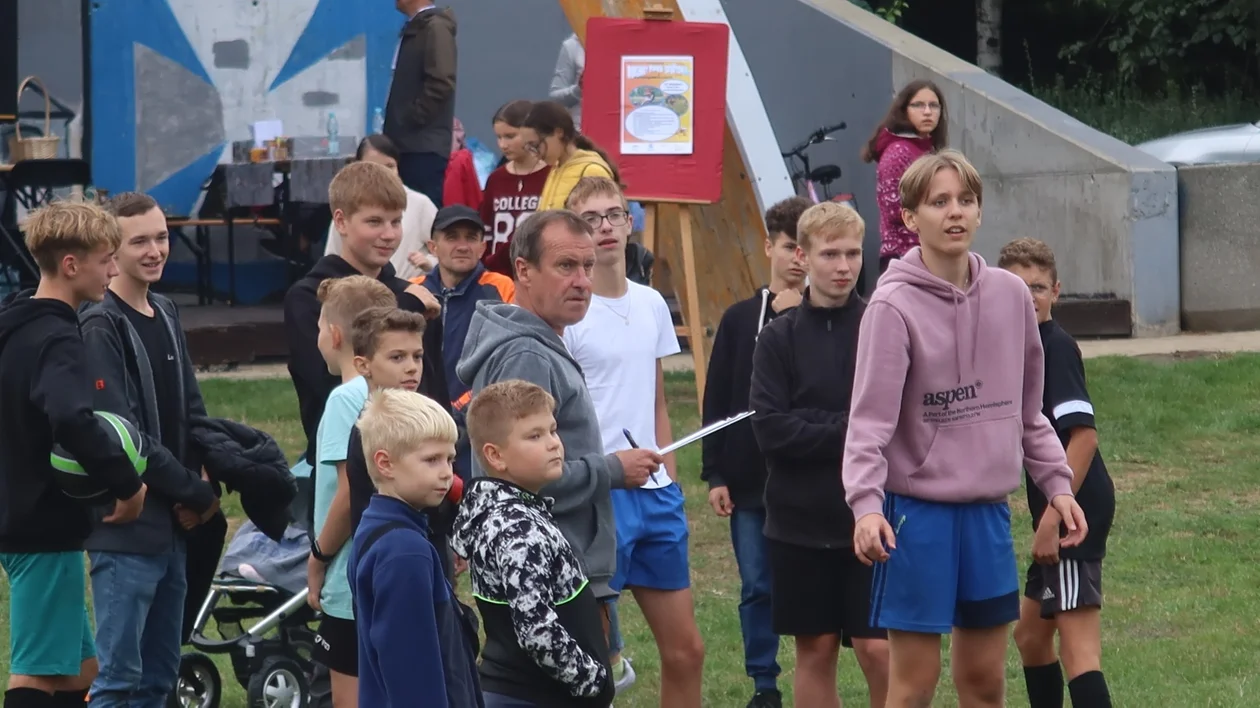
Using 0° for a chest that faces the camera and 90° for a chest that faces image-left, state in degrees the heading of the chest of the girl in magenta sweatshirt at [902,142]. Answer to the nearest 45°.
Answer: approximately 315°

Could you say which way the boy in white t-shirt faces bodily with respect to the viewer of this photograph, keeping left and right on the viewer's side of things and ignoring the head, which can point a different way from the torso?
facing the viewer

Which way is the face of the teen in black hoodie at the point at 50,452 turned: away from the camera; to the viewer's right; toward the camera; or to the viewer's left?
to the viewer's right

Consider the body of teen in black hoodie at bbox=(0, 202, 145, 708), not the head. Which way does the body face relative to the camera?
to the viewer's right
